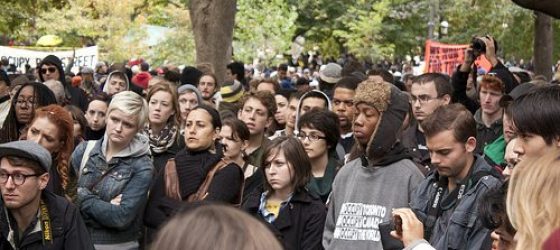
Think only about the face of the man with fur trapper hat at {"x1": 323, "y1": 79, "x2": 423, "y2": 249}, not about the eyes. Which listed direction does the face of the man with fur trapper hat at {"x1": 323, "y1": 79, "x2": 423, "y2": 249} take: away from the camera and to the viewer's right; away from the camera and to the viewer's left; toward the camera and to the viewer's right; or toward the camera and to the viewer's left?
toward the camera and to the viewer's left

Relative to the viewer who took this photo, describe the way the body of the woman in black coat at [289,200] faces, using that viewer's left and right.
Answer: facing the viewer and to the left of the viewer

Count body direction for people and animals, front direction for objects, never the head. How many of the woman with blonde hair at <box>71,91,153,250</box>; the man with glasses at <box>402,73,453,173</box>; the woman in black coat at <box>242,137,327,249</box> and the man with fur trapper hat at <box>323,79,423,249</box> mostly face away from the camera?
0

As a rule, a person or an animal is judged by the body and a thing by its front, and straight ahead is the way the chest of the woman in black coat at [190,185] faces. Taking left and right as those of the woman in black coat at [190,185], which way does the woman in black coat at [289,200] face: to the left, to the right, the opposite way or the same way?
the same way

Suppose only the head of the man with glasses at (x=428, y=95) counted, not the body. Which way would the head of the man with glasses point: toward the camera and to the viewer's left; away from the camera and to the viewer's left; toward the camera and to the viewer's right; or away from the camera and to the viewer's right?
toward the camera and to the viewer's left

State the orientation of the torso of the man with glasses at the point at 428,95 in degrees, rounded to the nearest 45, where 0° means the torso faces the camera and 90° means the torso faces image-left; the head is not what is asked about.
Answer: approximately 45°

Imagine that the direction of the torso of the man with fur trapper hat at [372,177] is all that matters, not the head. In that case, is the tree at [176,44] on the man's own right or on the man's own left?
on the man's own right

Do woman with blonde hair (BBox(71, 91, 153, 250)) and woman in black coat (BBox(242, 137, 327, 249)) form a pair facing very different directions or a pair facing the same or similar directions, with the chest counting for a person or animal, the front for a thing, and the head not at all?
same or similar directions

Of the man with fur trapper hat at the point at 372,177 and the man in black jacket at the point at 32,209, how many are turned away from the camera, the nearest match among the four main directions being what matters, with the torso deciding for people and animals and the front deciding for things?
0

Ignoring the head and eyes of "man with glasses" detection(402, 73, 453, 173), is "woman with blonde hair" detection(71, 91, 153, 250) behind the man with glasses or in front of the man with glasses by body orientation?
in front

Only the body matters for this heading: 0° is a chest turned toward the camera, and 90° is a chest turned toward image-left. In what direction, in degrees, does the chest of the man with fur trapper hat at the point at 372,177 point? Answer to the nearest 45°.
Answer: approximately 45°

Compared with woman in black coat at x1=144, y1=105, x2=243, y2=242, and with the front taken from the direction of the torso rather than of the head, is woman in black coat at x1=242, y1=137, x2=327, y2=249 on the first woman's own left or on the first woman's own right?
on the first woman's own left

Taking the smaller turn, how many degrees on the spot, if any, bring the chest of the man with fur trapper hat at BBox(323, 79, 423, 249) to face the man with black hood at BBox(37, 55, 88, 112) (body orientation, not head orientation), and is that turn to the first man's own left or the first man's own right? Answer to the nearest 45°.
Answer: approximately 90° to the first man's own right

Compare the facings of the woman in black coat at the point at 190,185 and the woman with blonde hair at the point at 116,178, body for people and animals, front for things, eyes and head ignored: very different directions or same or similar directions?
same or similar directions

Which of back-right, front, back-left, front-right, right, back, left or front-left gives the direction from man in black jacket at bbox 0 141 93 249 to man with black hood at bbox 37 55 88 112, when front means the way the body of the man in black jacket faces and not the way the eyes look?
back-right
